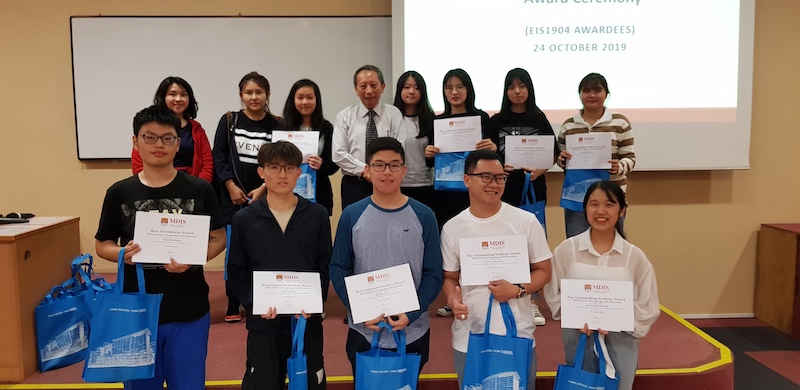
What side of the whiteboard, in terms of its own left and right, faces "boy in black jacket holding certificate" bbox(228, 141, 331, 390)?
front

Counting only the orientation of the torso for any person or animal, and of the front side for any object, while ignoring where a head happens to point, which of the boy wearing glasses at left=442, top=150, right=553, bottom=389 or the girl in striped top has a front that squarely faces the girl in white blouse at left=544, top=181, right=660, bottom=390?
the girl in striped top

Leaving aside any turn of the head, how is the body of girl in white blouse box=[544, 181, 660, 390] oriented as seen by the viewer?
toward the camera

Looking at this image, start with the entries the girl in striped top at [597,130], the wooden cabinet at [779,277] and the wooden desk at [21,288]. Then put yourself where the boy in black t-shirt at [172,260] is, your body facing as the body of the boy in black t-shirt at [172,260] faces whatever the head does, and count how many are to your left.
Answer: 2

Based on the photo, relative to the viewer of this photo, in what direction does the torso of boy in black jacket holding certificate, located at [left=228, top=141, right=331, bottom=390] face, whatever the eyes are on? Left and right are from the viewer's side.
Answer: facing the viewer

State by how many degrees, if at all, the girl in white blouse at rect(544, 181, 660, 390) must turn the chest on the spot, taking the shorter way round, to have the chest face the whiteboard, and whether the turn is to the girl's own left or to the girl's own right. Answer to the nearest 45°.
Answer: approximately 90° to the girl's own right

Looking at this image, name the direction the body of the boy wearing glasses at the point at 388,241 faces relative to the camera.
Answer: toward the camera

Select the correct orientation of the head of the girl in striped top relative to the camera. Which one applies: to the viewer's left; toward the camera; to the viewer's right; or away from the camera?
toward the camera

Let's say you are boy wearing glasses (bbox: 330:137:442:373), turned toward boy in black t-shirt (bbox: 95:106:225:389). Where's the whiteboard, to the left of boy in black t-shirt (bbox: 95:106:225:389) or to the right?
right

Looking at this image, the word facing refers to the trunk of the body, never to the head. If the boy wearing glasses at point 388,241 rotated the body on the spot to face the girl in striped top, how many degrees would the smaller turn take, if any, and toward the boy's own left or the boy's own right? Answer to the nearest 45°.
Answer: approximately 135° to the boy's own left

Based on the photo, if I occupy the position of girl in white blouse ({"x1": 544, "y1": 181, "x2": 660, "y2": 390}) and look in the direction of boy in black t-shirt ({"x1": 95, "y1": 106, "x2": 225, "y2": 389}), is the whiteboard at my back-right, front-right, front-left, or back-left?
front-right

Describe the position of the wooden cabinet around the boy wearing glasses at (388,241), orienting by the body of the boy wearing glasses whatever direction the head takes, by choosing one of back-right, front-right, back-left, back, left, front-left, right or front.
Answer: back-left

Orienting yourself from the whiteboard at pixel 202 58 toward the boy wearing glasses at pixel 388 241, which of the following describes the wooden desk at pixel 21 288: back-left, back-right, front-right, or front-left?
front-right

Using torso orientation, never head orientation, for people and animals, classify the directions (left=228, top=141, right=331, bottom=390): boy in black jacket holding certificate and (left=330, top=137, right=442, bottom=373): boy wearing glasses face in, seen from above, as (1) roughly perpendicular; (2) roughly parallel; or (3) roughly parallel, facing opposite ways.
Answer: roughly parallel

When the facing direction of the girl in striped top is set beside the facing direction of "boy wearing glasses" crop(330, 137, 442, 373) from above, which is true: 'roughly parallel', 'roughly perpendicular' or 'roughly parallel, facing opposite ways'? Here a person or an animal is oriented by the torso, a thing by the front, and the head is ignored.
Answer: roughly parallel

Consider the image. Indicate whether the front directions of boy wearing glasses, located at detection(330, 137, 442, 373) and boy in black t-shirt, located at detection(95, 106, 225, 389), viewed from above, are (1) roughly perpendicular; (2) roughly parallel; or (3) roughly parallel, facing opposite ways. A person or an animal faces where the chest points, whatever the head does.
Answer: roughly parallel

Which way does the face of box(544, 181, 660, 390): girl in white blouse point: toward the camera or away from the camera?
toward the camera

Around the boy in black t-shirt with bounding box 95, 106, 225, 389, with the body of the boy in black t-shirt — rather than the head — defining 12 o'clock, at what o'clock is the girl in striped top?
The girl in striped top is roughly at 9 o'clock from the boy in black t-shirt.

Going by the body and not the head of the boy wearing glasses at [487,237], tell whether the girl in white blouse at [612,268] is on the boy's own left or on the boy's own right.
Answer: on the boy's own left
